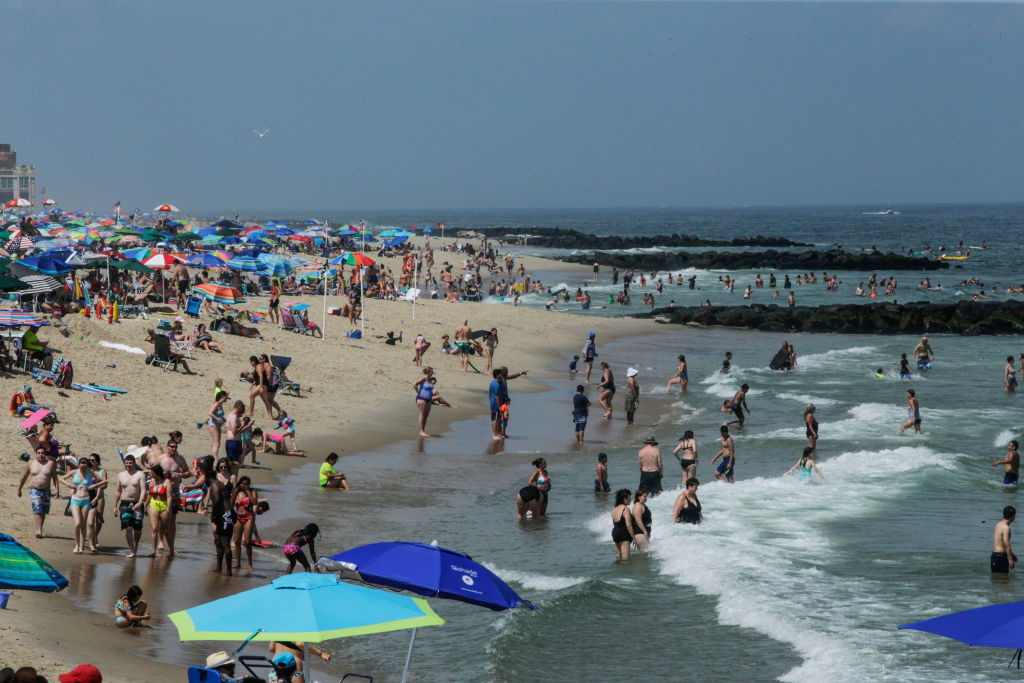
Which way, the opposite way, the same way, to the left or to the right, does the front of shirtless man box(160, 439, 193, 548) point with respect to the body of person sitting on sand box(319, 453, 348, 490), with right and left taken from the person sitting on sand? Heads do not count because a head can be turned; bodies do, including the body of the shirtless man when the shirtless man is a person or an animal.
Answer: to the right

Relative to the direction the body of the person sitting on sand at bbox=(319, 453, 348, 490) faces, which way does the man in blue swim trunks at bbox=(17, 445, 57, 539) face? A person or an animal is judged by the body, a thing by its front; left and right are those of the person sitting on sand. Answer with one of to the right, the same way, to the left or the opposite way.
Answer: to the right

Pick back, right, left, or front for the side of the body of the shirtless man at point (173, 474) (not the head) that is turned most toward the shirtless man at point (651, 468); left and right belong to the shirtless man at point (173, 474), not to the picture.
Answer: left

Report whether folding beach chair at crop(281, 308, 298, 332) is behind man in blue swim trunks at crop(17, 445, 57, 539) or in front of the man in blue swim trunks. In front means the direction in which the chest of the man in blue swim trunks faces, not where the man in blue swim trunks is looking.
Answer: behind

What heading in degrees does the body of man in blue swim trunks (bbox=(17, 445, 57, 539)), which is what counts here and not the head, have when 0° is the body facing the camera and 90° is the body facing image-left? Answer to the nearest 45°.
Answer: approximately 0°

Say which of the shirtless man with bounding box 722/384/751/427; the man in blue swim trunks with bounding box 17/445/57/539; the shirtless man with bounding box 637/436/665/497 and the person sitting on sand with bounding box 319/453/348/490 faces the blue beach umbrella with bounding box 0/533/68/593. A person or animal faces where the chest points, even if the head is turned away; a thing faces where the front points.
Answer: the man in blue swim trunks

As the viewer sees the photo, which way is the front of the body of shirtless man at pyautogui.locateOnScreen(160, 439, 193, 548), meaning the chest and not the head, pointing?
toward the camera

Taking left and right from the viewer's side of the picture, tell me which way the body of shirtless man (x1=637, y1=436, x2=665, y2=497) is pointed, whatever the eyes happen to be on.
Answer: facing away from the viewer

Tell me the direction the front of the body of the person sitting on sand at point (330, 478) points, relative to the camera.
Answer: to the viewer's right
